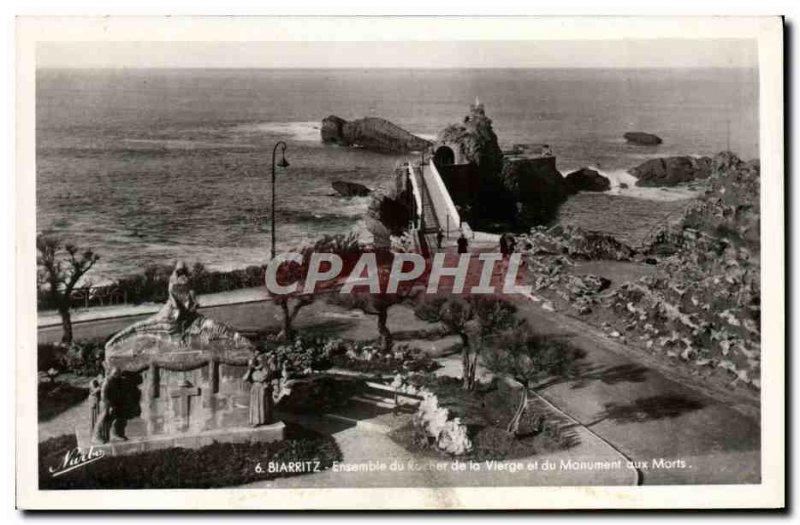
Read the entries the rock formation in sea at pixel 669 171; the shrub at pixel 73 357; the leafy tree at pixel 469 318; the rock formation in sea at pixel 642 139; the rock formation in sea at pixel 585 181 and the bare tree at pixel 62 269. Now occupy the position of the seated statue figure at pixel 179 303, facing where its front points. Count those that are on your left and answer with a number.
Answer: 4

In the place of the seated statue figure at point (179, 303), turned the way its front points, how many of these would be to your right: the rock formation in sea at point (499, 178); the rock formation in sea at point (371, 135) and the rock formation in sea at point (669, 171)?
0

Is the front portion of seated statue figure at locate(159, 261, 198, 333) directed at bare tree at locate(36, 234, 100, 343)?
no

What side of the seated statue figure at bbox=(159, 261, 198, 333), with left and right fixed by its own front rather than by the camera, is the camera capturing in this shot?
front

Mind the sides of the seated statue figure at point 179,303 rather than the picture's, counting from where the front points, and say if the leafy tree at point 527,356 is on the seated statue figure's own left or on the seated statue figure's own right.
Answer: on the seated statue figure's own left

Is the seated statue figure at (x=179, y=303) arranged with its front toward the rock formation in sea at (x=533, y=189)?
no

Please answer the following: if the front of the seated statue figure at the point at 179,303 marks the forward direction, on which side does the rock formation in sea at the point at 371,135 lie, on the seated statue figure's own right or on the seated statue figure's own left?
on the seated statue figure's own left
